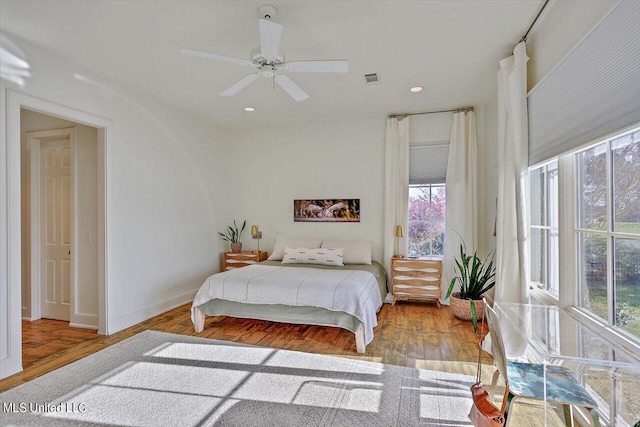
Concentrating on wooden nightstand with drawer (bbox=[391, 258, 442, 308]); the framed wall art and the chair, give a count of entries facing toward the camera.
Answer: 2

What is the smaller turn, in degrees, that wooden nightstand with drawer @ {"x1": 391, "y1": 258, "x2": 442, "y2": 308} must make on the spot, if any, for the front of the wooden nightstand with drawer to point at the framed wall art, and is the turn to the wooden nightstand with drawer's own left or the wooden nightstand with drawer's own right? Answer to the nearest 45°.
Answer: approximately 90° to the wooden nightstand with drawer's own right

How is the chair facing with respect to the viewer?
to the viewer's right

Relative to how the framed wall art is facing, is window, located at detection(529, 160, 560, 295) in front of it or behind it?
in front

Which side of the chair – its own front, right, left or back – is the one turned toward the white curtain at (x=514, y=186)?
left

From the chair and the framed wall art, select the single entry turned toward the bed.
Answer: the framed wall art

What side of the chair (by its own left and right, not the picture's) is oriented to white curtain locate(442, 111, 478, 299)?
left

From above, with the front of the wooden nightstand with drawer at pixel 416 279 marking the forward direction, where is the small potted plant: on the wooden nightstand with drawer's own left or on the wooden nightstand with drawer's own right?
on the wooden nightstand with drawer's own right

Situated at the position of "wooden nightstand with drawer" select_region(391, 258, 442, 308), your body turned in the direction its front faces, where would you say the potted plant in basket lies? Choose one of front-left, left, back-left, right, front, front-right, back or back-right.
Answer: front-left

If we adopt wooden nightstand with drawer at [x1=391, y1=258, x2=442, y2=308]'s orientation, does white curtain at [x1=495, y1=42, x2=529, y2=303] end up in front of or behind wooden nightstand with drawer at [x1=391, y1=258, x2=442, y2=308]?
in front

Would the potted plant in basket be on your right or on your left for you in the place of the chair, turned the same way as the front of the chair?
on your left

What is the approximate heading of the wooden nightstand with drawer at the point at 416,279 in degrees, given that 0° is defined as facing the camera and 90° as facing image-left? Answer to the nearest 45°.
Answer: approximately 0°

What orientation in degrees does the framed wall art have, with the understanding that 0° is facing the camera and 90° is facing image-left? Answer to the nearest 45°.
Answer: approximately 0°

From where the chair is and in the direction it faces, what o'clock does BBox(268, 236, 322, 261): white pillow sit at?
The white pillow is roughly at 7 o'clock from the chair.

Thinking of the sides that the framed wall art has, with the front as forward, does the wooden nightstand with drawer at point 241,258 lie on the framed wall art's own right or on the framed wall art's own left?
on the framed wall art's own right

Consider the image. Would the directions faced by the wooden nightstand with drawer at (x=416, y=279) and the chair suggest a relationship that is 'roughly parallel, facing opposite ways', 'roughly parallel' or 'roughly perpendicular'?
roughly perpendicular
